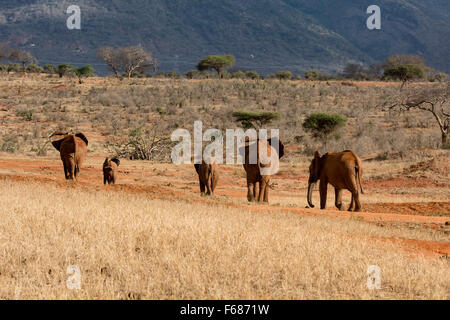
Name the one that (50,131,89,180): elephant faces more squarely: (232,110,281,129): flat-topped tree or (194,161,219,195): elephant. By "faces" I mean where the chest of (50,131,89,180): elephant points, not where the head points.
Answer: the flat-topped tree

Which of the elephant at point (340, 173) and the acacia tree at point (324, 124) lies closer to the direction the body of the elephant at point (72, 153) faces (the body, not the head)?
the acacia tree

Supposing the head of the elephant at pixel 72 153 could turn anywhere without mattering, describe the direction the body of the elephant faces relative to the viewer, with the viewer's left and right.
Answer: facing away from the viewer

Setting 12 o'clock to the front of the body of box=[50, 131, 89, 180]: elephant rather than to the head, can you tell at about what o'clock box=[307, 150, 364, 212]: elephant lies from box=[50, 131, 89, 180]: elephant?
box=[307, 150, 364, 212]: elephant is roughly at 4 o'clock from box=[50, 131, 89, 180]: elephant.

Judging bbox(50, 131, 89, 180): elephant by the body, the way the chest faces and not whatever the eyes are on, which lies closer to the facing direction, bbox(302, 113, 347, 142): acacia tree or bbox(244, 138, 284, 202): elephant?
the acacia tree

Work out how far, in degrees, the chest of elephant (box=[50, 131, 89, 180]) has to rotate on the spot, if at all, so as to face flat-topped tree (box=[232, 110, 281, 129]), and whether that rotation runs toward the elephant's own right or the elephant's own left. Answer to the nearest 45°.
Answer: approximately 45° to the elephant's own right

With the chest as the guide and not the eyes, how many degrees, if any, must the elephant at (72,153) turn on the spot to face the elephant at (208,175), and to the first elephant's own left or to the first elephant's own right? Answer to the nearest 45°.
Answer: approximately 90° to the first elephant's own right

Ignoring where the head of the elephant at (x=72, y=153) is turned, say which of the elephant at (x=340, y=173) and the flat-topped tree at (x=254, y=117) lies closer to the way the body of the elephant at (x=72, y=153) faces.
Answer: the flat-topped tree
